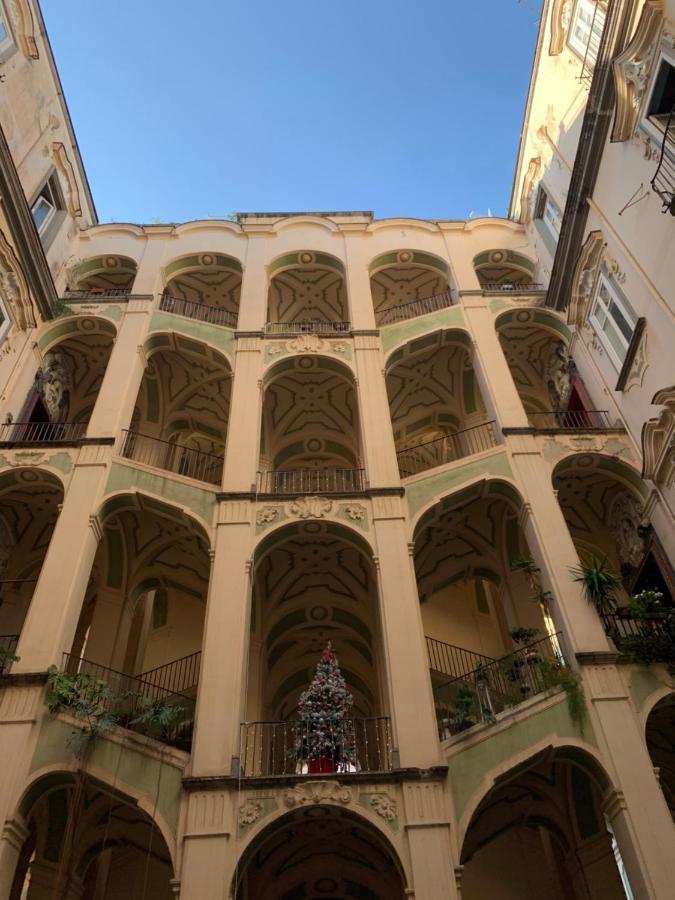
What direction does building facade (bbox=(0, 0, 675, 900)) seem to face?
toward the camera
